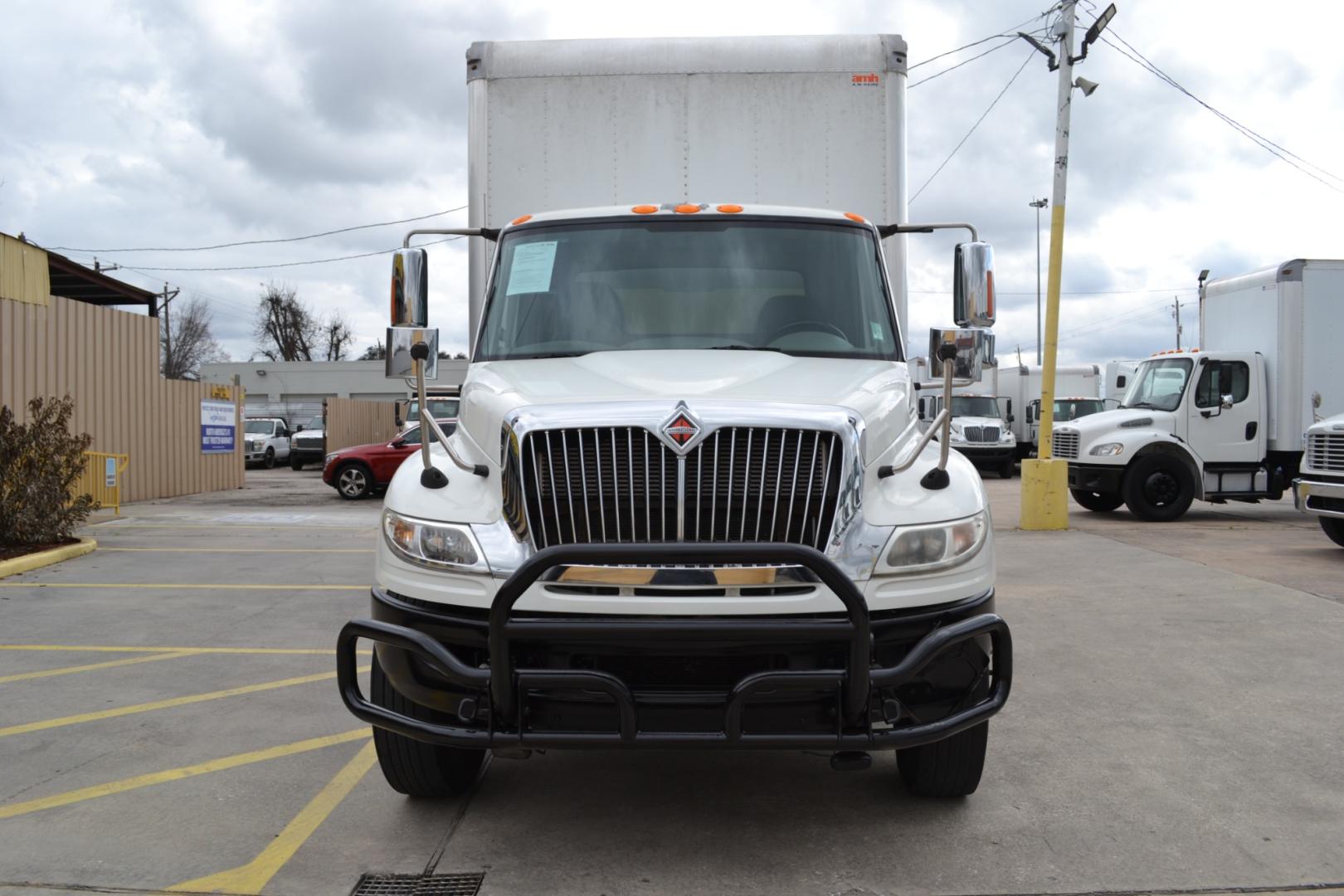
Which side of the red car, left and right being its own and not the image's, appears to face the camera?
left

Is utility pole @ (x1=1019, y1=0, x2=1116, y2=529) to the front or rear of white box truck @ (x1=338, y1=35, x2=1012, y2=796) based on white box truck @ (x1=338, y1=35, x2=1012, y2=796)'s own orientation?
to the rear

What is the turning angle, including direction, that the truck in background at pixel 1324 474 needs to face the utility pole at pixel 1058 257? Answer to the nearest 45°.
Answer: approximately 90° to its right

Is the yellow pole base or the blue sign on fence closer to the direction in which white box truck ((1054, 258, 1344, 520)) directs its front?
the yellow pole base

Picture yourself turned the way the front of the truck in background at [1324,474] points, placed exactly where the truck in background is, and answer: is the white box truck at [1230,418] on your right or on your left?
on your right

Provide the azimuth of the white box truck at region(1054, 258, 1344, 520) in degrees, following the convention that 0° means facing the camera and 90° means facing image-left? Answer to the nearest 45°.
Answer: approximately 45°

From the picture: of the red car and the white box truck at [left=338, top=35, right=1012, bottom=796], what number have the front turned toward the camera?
1

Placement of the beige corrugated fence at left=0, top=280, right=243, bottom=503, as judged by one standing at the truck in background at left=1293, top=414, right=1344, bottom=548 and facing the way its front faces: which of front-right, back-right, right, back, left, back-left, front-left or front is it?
front-right

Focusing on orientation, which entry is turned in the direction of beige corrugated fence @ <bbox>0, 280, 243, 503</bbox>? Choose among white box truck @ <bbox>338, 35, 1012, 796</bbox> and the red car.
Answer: the red car

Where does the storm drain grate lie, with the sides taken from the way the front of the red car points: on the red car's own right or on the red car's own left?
on the red car's own left
